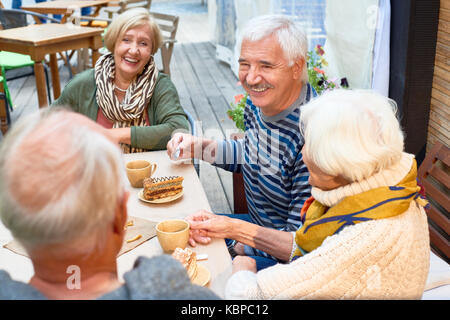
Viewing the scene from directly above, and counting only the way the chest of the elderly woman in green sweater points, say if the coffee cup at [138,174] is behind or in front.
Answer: in front

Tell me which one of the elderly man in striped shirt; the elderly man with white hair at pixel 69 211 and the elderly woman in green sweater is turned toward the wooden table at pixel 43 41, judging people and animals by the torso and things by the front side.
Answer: the elderly man with white hair

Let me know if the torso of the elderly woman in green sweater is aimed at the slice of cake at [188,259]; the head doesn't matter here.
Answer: yes

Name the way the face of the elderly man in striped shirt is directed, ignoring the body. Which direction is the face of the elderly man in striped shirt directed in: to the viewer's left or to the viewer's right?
to the viewer's left

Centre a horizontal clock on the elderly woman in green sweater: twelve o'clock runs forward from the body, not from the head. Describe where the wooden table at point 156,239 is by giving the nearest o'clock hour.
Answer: The wooden table is roughly at 12 o'clock from the elderly woman in green sweater.

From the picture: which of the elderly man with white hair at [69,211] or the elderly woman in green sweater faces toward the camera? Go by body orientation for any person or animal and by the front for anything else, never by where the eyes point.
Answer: the elderly woman in green sweater

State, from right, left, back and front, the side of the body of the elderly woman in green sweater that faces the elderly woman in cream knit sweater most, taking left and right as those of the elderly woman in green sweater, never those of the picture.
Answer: front

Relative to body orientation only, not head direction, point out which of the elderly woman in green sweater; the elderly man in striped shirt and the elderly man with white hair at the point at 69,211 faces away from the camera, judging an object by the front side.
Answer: the elderly man with white hair

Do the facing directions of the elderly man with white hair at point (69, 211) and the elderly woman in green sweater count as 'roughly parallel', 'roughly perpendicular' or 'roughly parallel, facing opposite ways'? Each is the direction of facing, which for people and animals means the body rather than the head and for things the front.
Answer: roughly parallel, facing opposite ways

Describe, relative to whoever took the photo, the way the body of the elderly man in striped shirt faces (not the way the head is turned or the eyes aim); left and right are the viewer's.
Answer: facing the viewer and to the left of the viewer

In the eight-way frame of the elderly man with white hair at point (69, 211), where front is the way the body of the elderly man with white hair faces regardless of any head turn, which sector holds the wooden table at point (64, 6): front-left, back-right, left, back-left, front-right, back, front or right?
front

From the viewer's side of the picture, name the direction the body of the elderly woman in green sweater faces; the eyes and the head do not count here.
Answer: toward the camera

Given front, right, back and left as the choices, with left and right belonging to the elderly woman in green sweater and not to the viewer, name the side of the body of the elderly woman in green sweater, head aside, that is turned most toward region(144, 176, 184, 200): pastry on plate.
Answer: front

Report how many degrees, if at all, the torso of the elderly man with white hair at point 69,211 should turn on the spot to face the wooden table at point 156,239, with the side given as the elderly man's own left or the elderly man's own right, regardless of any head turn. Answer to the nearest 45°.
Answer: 0° — they already face it

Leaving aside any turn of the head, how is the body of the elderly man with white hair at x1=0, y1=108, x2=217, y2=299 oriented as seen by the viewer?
away from the camera

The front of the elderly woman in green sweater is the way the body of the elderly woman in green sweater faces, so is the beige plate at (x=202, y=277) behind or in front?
in front

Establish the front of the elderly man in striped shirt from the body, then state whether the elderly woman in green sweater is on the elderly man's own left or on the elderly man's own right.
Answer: on the elderly man's own right

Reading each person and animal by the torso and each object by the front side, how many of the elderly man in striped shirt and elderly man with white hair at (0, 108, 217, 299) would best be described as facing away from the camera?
1

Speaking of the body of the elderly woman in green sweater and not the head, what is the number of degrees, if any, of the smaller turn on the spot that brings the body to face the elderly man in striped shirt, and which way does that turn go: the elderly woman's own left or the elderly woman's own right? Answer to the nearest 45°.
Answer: approximately 45° to the elderly woman's own left

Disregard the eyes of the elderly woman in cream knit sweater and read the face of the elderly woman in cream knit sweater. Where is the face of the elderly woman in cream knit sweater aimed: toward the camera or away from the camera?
away from the camera
